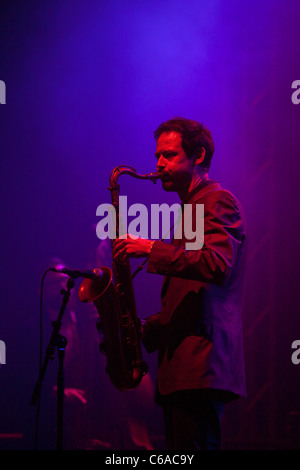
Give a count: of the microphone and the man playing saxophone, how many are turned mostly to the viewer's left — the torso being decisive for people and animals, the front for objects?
1

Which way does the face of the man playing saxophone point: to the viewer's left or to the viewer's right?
to the viewer's left

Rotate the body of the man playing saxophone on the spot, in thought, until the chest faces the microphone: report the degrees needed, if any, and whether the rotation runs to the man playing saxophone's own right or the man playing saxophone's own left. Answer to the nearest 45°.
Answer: approximately 45° to the man playing saxophone's own right

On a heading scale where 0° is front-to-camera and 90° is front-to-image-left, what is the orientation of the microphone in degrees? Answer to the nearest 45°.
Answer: approximately 270°

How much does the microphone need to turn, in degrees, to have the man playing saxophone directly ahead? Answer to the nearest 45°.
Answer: approximately 45° to its right

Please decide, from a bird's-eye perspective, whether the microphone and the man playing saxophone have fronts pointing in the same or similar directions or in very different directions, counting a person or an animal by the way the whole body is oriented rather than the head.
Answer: very different directions

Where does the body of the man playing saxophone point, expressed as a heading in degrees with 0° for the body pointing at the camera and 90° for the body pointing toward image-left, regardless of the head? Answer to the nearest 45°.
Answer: approximately 90°
